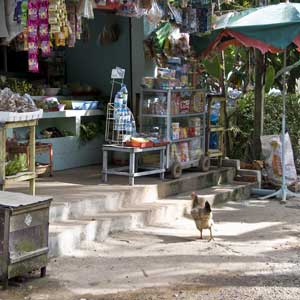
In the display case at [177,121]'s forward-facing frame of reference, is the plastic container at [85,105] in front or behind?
behind

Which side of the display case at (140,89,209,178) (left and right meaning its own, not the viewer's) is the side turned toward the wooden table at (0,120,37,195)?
right

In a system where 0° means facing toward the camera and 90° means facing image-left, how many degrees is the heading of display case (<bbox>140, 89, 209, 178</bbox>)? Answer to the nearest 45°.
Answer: approximately 315°

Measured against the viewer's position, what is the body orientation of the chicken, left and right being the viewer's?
facing away from the viewer and to the left of the viewer
